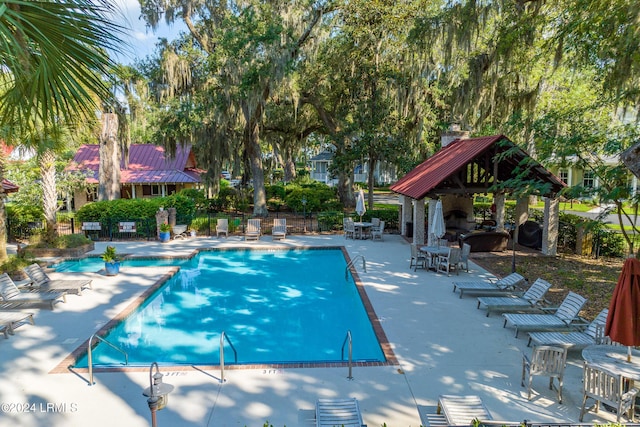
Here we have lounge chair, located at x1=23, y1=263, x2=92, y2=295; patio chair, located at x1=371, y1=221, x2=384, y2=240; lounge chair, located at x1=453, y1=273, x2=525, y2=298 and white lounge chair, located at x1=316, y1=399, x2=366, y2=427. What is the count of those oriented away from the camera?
1

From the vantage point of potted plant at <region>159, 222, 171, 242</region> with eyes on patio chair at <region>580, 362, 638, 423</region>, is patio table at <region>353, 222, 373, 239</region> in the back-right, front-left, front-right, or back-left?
front-left

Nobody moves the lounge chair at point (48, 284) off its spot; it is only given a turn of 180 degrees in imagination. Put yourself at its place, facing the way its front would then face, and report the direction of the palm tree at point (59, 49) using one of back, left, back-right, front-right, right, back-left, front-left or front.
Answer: left

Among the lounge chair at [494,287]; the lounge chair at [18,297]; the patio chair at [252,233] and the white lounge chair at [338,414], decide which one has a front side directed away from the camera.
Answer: the white lounge chair

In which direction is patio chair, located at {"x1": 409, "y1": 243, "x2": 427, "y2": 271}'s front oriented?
to the viewer's right

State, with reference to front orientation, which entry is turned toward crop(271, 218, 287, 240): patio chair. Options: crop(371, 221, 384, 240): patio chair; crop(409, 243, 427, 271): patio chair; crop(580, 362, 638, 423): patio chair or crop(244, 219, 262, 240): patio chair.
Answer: crop(371, 221, 384, 240): patio chair

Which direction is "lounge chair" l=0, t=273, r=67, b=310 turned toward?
to the viewer's right

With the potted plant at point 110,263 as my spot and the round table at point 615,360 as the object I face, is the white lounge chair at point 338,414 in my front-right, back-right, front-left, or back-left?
front-right

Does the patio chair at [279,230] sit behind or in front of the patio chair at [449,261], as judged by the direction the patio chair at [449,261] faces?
in front

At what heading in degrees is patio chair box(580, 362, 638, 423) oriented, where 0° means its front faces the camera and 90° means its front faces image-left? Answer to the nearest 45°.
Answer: approximately 225°

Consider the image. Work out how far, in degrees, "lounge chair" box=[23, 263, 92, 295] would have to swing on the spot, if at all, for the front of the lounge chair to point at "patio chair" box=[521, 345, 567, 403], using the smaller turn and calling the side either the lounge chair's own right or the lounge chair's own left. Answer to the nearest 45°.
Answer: approximately 45° to the lounge chair's own right

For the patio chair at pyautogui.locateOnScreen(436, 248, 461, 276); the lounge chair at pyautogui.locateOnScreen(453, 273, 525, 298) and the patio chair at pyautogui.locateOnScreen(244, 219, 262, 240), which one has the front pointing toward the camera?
the patio chair at pyautogui.locateOnScreen(244, 219, 262, 240)

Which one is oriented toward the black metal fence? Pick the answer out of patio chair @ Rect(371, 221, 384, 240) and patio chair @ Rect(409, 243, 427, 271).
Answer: patio chair @ Rect(371, 221, 384, 240)

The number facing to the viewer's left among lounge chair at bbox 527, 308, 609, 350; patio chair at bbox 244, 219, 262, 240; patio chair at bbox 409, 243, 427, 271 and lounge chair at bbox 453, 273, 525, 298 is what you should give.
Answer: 2

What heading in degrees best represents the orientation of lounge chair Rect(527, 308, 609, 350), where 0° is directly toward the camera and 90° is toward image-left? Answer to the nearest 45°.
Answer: approximately 90°

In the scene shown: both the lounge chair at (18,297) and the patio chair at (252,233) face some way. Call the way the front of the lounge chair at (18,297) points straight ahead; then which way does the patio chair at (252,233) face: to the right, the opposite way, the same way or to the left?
to the right

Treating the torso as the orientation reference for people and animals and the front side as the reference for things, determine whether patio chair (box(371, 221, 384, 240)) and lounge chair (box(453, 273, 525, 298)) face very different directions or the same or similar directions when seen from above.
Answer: same or similar directions

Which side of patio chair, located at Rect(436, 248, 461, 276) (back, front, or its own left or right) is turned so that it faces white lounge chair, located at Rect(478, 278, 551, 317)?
back

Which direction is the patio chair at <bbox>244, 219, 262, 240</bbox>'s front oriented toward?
toward the camera

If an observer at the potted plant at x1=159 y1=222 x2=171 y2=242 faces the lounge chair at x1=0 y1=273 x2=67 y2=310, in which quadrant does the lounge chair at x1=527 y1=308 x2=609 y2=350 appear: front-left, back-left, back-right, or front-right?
front-left

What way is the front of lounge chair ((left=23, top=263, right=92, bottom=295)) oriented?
to the viewer's right
